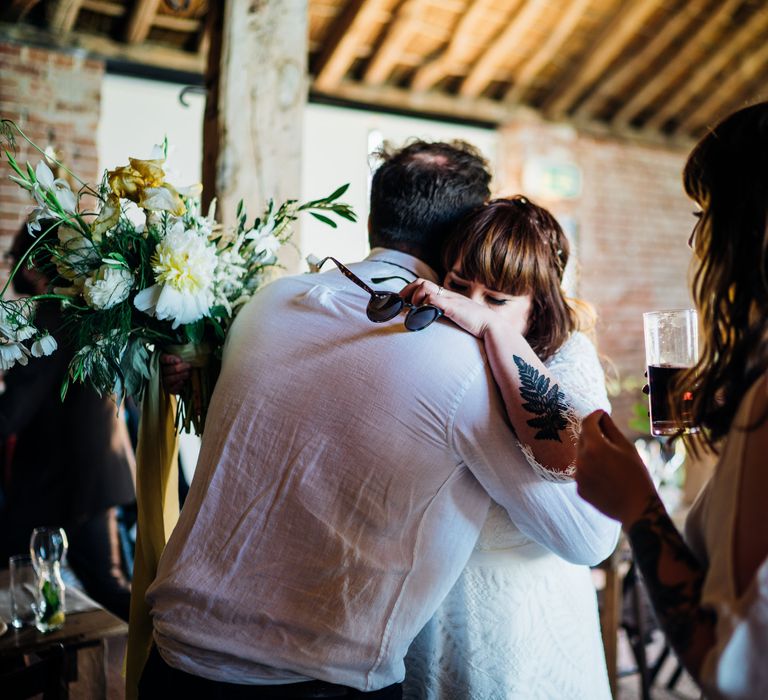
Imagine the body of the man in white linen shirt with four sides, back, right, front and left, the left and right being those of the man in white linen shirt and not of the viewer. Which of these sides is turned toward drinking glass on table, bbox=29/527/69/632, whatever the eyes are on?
left

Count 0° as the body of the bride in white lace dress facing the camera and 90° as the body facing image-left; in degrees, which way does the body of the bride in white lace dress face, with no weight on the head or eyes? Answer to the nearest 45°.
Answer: approximately 45°

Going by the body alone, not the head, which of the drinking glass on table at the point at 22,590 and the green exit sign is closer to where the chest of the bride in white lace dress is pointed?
the drinking glass on table

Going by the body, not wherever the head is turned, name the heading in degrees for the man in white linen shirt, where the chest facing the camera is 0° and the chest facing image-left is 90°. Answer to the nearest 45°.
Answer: approximately 225°

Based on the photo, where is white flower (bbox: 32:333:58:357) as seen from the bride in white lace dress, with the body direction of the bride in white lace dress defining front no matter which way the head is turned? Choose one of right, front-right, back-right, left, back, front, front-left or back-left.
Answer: front-right

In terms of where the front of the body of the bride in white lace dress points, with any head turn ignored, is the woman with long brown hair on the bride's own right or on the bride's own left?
on the bride's own left

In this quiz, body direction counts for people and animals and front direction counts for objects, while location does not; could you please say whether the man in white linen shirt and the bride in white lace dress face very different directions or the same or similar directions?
very different directions

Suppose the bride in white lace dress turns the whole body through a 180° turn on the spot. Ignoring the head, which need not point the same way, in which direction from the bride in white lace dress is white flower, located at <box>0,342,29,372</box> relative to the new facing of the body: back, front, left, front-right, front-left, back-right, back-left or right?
back-left

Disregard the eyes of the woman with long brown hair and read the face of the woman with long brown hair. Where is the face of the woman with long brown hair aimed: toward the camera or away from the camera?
away from the camera

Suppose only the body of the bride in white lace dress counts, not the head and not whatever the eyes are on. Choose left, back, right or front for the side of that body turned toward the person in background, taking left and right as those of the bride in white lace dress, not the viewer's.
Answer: right

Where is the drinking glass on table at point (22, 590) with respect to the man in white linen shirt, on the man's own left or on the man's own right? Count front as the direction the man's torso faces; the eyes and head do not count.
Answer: on the man's own left

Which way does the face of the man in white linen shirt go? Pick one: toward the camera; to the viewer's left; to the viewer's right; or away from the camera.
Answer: away from the camera
